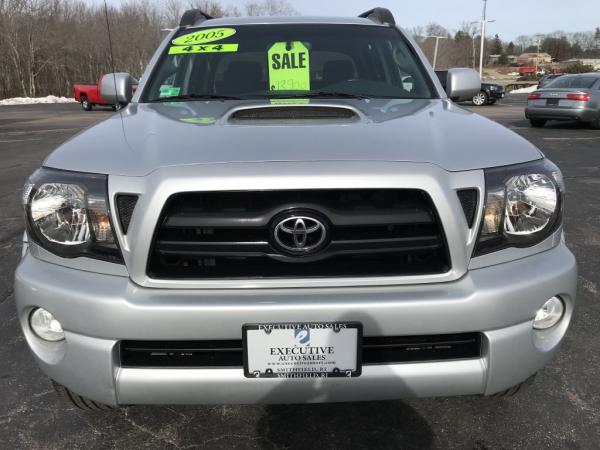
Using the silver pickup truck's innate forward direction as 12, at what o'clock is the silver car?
The silver car is roughly at 7 o'clock from the silver pickup truck.

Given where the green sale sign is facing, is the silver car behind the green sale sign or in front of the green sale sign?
behind

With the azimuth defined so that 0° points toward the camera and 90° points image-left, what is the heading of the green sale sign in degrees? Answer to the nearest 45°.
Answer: approximately 0°

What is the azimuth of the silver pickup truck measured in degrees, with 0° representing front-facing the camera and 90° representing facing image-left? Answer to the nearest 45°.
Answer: approximately 0°

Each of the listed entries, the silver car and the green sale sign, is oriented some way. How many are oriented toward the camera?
1

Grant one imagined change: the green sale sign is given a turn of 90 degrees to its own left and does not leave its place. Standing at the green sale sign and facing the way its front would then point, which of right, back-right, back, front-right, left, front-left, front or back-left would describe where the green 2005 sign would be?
back-left

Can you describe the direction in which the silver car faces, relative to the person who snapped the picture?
facing away from the viewer and to the right of the viewer
